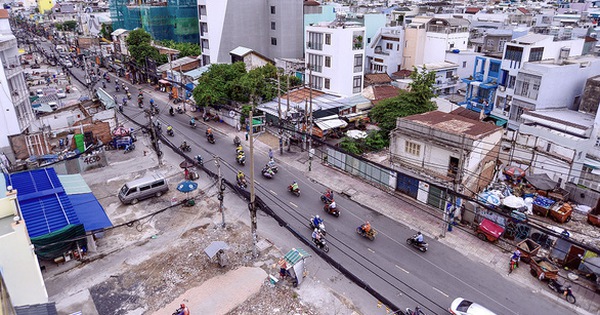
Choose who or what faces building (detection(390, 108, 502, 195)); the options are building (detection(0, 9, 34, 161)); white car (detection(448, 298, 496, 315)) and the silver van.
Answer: building (detection(0, 9, 34, 161))

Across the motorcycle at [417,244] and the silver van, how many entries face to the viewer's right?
0

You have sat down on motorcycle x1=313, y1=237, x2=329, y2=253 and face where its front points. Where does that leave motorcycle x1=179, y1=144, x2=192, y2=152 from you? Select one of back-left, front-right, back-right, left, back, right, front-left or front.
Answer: back

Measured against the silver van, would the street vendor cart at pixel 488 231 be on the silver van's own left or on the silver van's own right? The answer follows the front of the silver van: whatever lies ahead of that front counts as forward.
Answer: on the silver van's own left

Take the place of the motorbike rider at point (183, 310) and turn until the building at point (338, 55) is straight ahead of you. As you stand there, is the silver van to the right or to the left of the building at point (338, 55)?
left

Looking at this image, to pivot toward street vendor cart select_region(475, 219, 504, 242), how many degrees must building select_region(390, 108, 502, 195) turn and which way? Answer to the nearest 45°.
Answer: approximately 90° to its left

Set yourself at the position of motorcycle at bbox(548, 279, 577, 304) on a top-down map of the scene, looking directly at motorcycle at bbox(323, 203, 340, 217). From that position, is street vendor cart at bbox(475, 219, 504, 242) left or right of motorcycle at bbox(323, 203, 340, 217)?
right

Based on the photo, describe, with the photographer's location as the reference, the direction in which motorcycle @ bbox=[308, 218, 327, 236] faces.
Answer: facing the viewer and to the right of the viewer

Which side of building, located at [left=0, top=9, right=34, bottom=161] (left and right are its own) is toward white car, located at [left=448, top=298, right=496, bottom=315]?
right

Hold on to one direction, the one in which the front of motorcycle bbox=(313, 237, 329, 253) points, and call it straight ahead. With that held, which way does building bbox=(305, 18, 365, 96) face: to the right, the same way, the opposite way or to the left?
to the right

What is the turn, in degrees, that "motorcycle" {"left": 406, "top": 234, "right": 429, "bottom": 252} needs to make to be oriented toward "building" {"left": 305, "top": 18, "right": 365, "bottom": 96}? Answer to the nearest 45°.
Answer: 0° — it already faces it

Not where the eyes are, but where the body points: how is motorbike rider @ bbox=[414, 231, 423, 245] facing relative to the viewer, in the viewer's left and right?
facing away from the viewer and to the left of the viewer

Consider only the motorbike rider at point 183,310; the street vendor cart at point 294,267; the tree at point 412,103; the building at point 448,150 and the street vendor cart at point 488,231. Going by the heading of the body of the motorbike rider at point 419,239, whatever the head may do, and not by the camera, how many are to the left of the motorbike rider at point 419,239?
2

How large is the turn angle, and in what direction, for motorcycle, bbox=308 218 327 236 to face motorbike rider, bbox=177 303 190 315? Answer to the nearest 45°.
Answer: approximately 90° to its right
